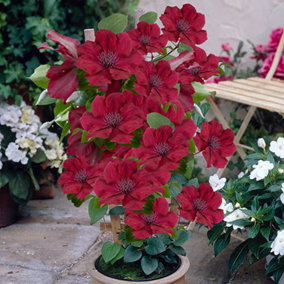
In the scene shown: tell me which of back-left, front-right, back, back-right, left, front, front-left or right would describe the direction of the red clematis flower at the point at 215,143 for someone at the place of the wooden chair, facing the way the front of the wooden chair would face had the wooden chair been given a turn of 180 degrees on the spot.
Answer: back-right

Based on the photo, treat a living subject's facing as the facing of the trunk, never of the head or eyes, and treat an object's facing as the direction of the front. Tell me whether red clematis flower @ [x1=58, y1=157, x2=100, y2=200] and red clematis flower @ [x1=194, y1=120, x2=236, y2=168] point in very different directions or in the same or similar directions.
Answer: same or similar directions

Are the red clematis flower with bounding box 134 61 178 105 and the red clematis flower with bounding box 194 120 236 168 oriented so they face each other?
no

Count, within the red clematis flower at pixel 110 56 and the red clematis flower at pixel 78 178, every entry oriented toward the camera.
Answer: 2

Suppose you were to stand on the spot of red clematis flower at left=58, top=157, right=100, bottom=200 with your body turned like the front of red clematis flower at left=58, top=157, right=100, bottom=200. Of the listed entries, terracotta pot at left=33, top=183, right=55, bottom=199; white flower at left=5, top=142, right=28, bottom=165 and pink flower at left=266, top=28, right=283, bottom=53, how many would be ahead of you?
0

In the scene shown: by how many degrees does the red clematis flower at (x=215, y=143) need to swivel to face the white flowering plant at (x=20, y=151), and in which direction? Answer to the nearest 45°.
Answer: approximately 135° to its right

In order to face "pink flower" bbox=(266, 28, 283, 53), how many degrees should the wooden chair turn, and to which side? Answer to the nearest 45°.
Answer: approximately 135° to its right

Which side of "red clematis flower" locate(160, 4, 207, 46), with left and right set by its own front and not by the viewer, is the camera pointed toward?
front

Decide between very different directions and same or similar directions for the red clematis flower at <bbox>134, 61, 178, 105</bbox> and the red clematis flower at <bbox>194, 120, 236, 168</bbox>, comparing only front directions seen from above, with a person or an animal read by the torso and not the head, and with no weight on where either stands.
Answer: same or similar directions

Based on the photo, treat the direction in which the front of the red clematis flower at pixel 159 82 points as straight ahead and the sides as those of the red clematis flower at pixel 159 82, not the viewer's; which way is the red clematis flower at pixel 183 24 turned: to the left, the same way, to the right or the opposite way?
the same way

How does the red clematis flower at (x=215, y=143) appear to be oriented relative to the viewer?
toward the camera

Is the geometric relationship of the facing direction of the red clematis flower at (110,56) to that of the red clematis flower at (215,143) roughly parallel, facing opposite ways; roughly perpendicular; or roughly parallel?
roughly parallel

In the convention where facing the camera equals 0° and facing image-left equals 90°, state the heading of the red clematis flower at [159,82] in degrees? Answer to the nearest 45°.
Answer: approximately 0°
